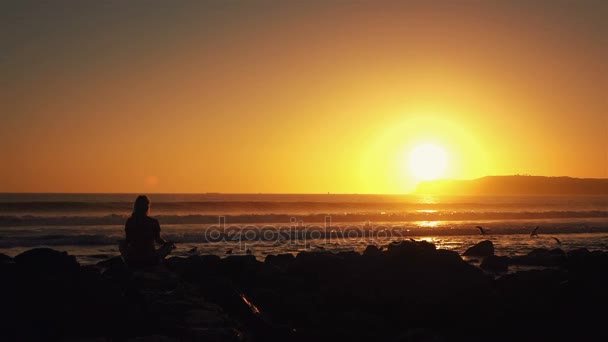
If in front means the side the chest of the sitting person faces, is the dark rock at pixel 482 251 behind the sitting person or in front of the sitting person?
in front

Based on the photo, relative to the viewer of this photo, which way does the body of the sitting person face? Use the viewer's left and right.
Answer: facing away from the viewer and to the right of the viewer

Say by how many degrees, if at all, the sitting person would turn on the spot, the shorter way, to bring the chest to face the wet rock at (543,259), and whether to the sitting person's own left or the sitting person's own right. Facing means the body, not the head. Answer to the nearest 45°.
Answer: approximately 45° to the sitting person's own right

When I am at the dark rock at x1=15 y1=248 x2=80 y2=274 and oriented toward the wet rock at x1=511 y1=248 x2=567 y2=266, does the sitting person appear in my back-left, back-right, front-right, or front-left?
front-left

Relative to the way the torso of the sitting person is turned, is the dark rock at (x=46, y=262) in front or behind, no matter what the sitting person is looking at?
behind

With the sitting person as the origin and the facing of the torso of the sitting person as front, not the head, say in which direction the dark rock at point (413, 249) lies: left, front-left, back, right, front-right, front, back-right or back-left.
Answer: front-right
